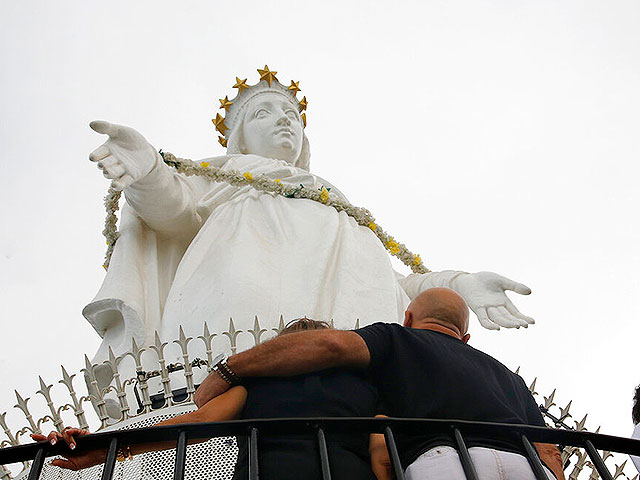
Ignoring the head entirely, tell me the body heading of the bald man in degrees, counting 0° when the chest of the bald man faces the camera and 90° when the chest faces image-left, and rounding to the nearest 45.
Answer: approximately 180°

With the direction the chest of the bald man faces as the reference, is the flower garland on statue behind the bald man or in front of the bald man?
in front

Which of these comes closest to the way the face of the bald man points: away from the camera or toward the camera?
away from the camera

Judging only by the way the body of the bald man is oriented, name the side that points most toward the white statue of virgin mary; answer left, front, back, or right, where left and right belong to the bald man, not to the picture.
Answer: front
